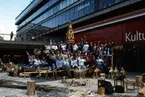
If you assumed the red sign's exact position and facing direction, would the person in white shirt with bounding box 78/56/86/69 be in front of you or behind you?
in front

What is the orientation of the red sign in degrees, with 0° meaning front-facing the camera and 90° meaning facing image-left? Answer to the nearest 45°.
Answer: approximately 45°

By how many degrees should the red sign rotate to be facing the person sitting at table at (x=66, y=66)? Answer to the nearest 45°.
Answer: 0° — it already faces them

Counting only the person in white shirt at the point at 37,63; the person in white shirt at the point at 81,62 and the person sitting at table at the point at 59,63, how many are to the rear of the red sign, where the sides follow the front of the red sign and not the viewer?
0

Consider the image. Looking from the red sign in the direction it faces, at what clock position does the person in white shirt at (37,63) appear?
The person in white shirt is roughly at 1 o'clock from the red sign.

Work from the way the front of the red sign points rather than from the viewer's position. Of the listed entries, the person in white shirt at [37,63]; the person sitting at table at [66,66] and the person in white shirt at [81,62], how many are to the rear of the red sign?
0

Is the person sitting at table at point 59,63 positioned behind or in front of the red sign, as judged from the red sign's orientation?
in front

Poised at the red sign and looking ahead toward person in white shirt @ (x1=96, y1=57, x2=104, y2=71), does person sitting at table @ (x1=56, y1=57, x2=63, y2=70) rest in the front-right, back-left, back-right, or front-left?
front-right
